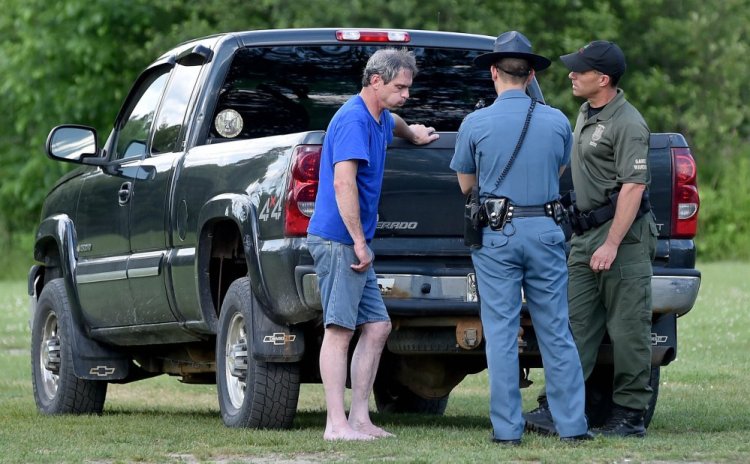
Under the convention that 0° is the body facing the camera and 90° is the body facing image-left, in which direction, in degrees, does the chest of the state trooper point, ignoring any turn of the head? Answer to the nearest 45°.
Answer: approximately 180°

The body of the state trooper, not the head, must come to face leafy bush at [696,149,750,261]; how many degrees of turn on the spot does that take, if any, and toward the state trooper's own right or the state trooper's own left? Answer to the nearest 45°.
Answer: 0° — they already face it

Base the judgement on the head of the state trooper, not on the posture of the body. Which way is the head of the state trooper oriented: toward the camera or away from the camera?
away from the camera
